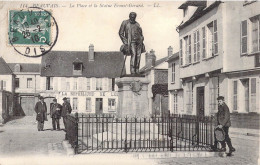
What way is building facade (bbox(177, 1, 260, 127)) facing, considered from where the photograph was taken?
facing the viewer and to the left of the viewer

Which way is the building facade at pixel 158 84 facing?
toward the camera

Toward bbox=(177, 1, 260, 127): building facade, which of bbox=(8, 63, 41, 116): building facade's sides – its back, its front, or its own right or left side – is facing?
front

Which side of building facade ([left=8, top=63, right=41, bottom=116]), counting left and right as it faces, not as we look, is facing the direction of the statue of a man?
front

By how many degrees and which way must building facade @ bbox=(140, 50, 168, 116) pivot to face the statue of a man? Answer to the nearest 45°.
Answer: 0° — it already faces it

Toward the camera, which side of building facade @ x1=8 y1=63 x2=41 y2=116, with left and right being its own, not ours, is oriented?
front

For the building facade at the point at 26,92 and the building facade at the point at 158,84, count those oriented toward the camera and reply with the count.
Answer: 2

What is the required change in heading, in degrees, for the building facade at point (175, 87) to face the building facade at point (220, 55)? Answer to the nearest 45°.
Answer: approximately 45° to its left
